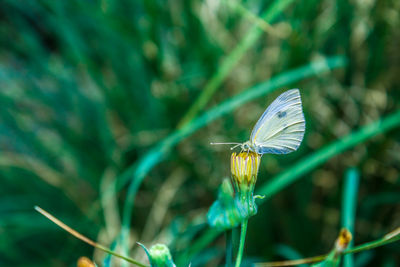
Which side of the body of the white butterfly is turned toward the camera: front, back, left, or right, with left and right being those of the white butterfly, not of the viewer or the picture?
left
